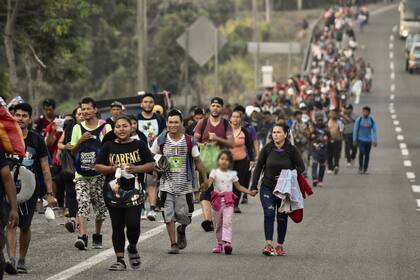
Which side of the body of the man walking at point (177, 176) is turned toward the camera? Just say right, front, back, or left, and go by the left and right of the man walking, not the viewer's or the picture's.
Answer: front

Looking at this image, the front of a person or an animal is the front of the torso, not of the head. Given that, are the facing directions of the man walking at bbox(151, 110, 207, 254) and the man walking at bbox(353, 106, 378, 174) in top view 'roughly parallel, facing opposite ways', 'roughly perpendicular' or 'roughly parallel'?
roughly parallel

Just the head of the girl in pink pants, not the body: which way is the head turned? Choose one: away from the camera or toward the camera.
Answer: toward the camera

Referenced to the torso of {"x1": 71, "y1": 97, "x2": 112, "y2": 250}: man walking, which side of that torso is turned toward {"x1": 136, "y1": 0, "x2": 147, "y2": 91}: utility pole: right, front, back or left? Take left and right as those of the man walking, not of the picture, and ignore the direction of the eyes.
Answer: back

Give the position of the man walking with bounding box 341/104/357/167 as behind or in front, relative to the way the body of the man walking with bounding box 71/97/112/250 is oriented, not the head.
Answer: behind

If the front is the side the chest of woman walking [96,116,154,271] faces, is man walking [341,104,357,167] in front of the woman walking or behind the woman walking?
behind

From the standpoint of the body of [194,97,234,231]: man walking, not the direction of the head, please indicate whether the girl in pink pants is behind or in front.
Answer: in front

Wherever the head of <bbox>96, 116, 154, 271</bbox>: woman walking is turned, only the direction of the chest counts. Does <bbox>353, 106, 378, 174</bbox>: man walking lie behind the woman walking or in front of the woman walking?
behind

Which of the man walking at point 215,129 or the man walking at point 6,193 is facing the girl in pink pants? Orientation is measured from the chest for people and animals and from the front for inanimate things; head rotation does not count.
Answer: the man walking at point 215,129

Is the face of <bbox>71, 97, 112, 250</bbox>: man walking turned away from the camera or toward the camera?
toward the camera

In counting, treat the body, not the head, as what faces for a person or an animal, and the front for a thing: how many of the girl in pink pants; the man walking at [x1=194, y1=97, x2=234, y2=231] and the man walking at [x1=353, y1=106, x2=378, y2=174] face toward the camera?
3

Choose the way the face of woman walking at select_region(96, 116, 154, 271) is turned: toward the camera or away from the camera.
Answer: toward the camera

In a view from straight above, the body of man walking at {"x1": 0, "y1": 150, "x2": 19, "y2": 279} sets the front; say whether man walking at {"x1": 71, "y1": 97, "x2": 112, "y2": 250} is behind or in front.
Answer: behind

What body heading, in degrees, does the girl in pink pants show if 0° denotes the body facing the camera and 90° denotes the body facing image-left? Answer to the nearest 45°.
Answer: approximately 0°

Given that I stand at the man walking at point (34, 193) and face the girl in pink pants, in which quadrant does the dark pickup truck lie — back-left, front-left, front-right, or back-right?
front-left

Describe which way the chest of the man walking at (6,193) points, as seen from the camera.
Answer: toward the camera

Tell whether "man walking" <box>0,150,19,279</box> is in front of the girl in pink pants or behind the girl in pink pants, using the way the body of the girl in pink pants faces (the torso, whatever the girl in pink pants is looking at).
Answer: in front
